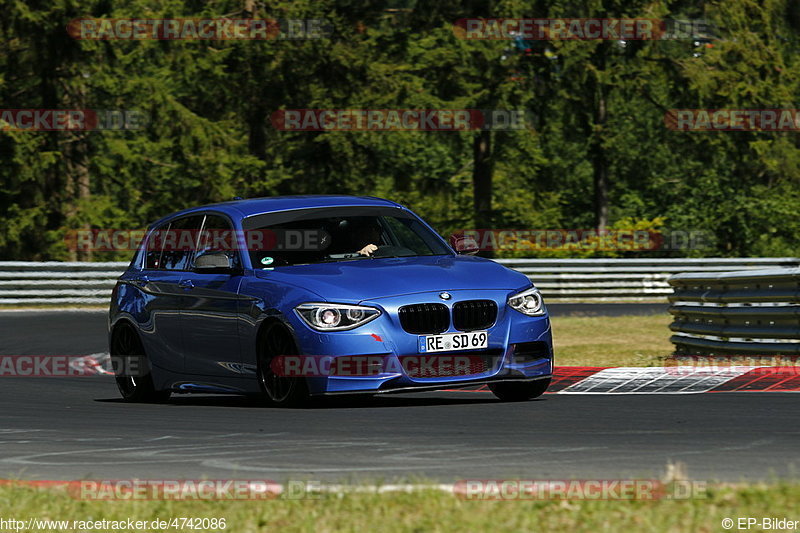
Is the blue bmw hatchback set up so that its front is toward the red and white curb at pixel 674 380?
no

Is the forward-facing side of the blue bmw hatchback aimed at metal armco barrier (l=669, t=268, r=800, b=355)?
no

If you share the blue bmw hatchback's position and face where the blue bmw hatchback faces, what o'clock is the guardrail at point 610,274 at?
The guardrail is roughly at 8 o'clock from the blue bmw hatchback.

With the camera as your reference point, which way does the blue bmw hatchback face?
facing the viewer and to the right of the viewer

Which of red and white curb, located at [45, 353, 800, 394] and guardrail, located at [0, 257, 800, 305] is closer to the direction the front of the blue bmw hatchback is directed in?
the red and white curb

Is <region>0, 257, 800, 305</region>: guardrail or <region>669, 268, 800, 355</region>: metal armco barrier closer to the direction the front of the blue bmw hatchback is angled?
the metal armco barrier
